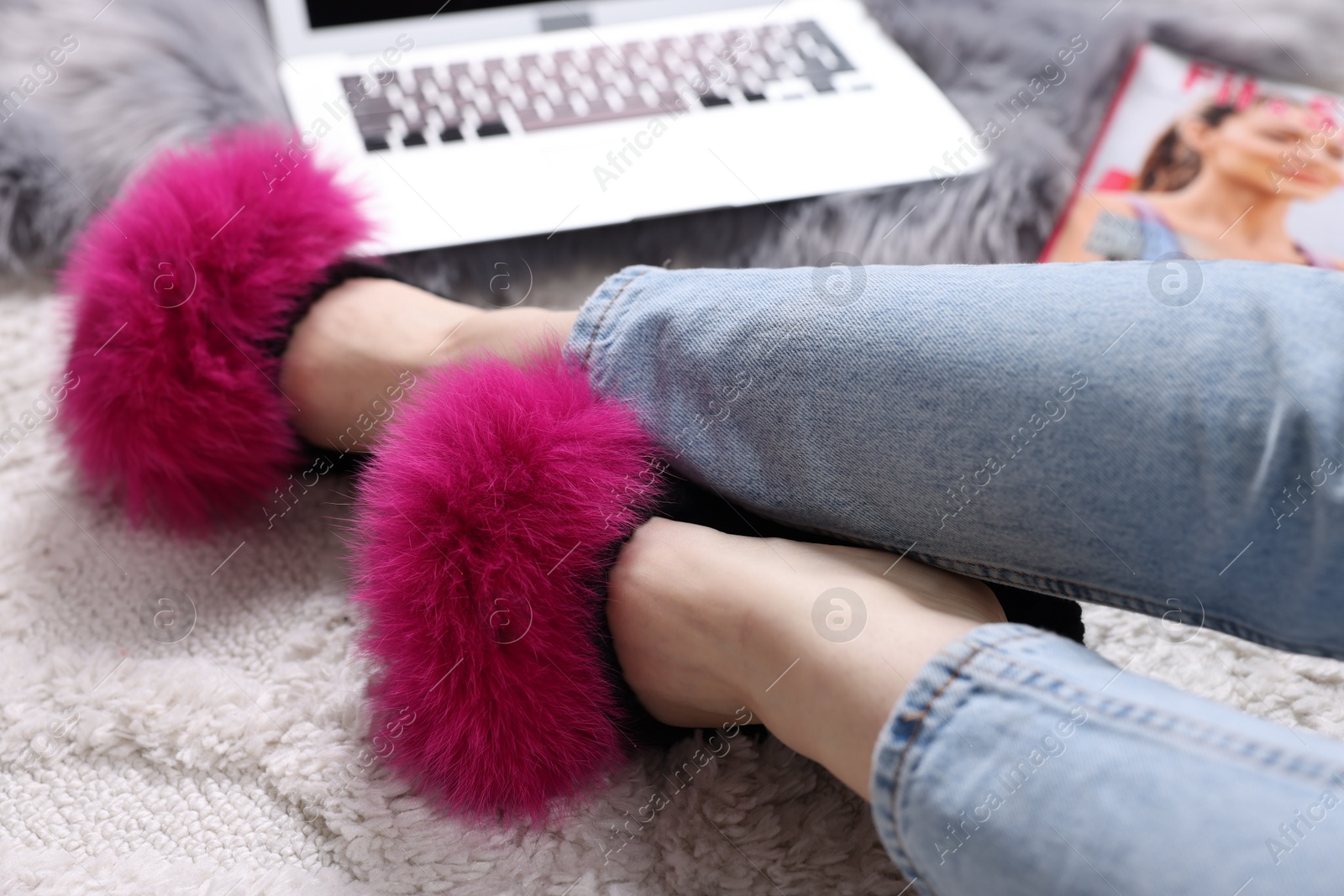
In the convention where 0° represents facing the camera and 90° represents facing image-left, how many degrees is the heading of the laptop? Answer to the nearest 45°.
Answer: approximately 0°
